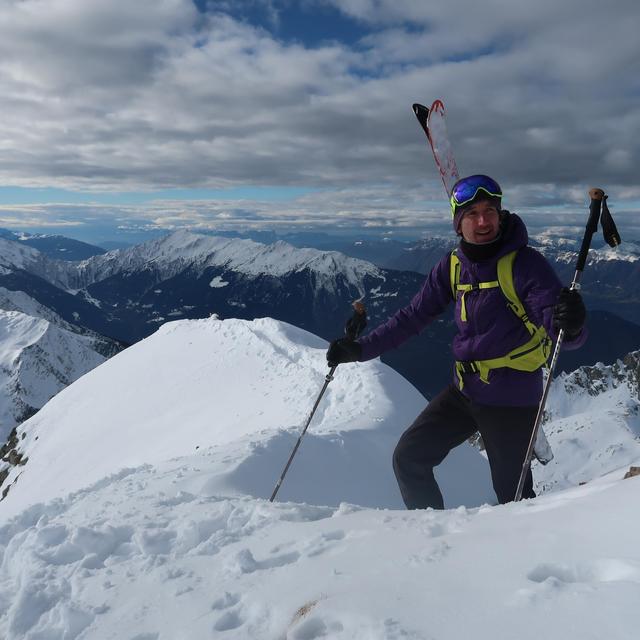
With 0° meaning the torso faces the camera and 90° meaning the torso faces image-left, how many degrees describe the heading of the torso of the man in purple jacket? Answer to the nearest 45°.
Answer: approximately 45°
